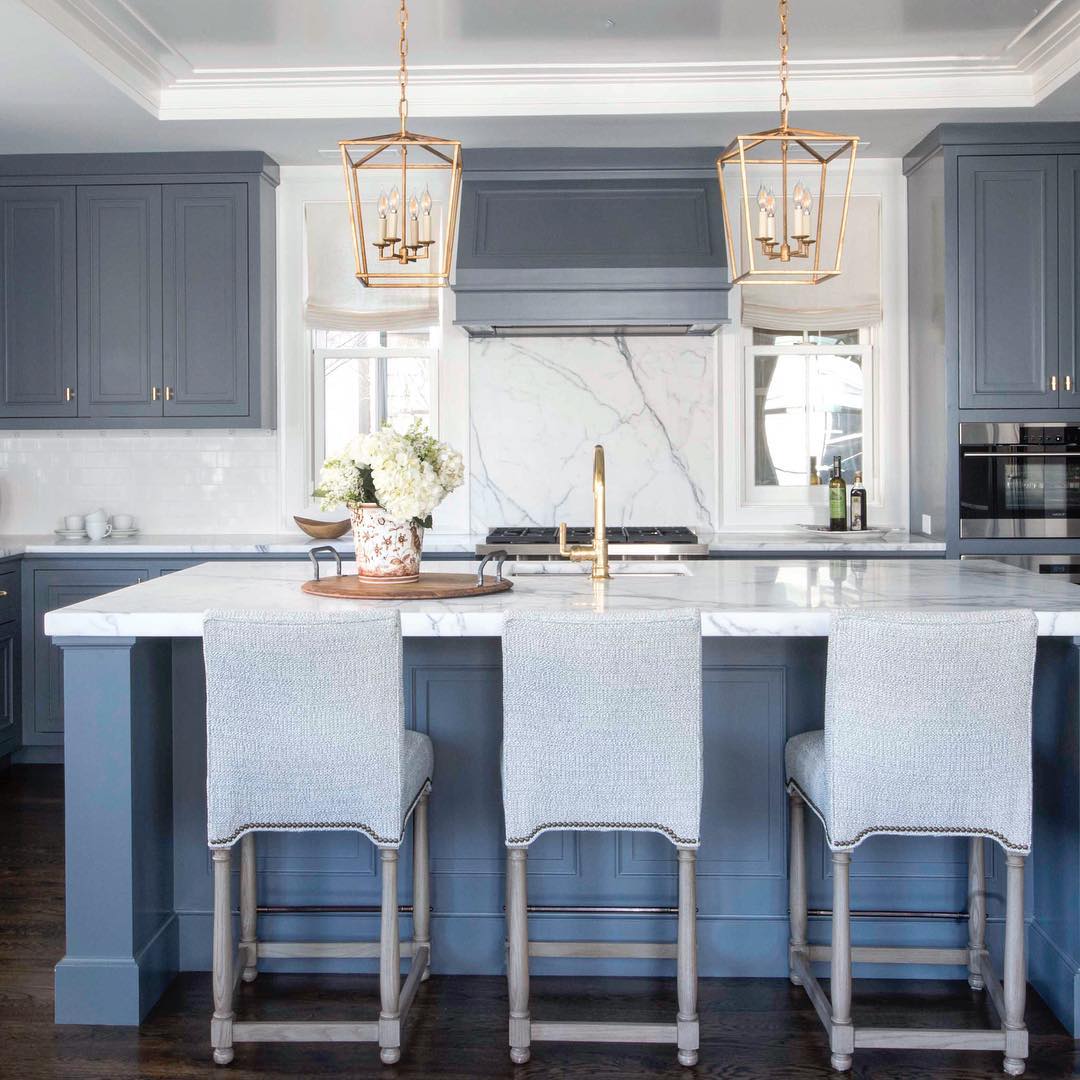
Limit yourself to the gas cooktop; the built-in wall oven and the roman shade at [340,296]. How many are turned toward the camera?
3

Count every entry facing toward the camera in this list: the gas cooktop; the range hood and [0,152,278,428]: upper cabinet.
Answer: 3

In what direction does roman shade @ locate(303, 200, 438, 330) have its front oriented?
toward the camera

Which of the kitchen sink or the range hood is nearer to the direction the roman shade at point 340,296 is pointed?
the kitchen sink

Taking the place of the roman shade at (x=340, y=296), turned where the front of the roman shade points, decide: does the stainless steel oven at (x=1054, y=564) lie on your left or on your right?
on your left

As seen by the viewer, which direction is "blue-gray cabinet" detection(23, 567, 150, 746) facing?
toward the camera

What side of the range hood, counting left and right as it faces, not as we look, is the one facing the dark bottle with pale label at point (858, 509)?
left

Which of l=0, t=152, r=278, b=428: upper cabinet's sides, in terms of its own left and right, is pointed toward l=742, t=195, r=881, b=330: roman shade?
left

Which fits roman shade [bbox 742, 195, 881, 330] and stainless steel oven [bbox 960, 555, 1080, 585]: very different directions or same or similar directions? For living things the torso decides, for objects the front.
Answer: same or similar directions

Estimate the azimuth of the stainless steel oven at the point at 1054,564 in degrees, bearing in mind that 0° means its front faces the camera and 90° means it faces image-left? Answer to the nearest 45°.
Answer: approximately 0°

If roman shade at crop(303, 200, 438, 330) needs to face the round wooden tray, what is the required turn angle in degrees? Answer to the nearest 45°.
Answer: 0° — it already faces it

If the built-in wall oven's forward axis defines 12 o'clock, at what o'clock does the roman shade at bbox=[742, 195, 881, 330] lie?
The roman shade is roughly at 4 o'clock from the built-in wall oven.

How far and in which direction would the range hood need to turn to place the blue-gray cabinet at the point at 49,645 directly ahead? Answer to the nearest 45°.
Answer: approximately 90° to its right

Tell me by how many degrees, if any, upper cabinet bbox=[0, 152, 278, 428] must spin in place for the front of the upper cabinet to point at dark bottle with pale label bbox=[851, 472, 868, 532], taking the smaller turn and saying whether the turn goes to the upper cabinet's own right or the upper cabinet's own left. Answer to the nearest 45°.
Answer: approximately 90° to the upper cabinet's own left

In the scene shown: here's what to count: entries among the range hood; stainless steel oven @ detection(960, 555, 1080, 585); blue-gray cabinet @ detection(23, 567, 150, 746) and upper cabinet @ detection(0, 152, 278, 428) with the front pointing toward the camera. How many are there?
4

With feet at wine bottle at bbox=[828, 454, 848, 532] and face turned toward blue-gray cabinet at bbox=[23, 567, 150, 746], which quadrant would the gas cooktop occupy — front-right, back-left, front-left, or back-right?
front-left
